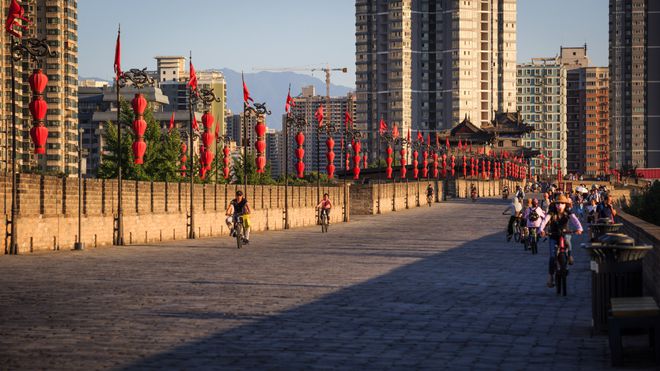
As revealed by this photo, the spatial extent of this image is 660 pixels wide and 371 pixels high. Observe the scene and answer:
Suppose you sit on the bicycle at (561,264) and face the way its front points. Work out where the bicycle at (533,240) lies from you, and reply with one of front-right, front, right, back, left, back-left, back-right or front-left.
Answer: back

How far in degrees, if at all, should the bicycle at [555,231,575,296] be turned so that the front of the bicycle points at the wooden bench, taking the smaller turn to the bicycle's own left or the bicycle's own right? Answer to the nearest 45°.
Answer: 0° — it already faces it

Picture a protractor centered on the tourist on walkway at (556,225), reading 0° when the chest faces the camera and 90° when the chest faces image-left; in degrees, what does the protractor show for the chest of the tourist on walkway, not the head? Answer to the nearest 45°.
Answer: approximately 0°

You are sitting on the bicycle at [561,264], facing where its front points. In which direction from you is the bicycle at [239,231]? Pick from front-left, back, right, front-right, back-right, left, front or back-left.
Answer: back-right

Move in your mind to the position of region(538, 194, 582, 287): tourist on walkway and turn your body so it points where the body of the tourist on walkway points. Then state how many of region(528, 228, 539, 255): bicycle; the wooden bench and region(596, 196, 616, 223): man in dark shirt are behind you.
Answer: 2

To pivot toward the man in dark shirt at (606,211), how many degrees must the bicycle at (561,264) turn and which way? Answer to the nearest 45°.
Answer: approximately 180°

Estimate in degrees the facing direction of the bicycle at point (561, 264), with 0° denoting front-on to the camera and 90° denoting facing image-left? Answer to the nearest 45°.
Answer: approximately 0°

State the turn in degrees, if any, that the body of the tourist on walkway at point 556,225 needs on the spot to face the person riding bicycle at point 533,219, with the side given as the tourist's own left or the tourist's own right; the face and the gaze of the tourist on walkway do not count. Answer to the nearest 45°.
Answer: approximately 180°

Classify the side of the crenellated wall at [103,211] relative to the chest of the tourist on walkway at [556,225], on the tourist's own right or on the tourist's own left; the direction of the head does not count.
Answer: on the tourist's own right
